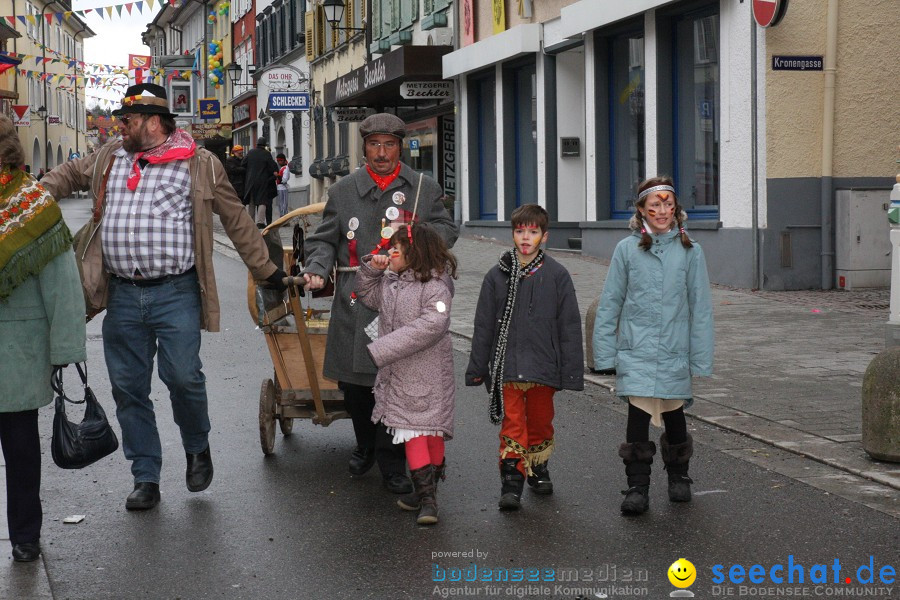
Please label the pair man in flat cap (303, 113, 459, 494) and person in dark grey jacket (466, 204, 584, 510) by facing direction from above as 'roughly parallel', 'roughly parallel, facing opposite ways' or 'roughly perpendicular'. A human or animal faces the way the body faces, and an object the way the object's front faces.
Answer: roughly parallel

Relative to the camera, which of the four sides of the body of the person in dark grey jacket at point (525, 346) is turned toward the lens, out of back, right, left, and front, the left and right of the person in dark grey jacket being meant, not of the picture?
front

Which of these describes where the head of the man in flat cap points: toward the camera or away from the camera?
toward the camera

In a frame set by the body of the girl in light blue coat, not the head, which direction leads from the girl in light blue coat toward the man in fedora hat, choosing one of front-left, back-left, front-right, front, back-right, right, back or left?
right

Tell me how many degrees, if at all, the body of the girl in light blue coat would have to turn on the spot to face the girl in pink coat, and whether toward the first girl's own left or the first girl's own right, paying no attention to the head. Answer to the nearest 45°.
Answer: approximately 90° to the first girl's own right

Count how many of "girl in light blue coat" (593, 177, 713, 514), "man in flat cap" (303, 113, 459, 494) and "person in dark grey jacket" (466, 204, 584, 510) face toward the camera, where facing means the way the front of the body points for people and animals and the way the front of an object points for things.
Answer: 3

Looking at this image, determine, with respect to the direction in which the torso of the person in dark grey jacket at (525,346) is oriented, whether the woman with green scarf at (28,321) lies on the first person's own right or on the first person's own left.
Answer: on the first person's own right

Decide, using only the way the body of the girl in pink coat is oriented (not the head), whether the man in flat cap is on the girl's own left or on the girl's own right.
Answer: on the girl's own right

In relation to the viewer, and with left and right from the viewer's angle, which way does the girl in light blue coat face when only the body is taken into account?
facing the viewer

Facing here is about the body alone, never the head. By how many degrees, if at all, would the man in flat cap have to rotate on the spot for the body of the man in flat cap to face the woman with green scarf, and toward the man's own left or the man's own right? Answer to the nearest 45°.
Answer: approximately 45° to the man's own right

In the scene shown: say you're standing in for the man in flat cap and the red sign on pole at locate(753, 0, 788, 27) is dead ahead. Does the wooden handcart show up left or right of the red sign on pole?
left

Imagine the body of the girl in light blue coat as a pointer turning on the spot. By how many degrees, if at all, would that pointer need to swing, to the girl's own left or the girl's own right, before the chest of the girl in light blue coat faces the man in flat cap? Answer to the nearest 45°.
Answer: approximately 90° to the girl's own right

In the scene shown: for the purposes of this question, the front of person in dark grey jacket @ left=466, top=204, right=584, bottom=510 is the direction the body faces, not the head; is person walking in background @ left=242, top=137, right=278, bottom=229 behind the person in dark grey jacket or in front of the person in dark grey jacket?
behind
